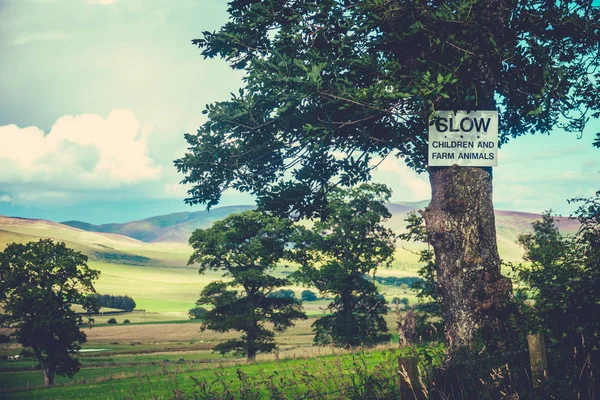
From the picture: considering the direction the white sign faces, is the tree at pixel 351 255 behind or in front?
behind

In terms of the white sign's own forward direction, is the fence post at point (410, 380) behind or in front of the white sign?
in front

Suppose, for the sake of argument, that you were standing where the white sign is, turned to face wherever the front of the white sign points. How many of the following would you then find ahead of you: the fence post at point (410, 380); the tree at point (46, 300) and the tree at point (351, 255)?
1

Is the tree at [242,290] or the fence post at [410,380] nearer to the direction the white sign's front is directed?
the fence post

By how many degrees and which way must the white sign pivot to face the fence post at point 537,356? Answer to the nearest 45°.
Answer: approximately 90° to its left

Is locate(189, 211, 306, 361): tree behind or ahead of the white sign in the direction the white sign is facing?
behind

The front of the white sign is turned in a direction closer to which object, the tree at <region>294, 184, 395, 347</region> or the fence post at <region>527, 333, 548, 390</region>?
the fence post

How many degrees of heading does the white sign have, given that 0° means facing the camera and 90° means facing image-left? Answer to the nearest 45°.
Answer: approximately 0°
